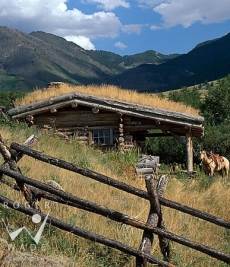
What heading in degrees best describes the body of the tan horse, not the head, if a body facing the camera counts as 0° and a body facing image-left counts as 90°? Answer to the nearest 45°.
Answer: approximately 45°
